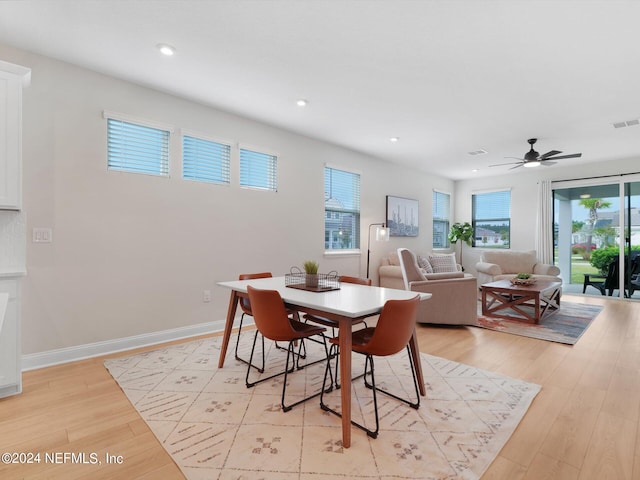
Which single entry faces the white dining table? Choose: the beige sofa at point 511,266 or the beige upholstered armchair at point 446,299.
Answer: the beige sofa at point 511,266

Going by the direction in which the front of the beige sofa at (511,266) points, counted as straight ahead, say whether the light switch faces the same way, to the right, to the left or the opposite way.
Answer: to the left

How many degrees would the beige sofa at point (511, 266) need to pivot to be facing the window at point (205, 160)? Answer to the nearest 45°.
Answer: approximately 45° to its right

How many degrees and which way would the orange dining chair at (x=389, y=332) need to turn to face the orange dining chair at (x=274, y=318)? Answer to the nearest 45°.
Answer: approximately 45° to its left

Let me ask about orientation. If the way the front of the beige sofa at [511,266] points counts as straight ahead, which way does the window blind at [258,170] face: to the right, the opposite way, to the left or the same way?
to the left
